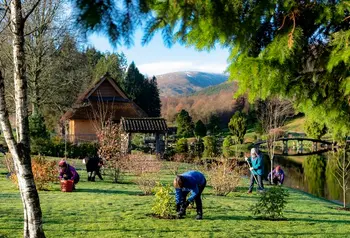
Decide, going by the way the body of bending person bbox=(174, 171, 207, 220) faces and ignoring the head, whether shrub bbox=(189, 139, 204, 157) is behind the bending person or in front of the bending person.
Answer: behind

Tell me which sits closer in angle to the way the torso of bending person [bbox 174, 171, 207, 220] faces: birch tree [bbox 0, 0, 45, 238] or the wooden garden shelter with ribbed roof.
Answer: the birch tree

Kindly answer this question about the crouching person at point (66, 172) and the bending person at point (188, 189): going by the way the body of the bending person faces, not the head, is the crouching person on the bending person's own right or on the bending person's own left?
on the bending person's own right

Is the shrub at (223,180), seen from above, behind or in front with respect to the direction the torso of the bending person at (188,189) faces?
behind

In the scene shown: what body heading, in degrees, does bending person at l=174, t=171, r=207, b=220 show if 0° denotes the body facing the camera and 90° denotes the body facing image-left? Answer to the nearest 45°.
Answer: approximately 45°

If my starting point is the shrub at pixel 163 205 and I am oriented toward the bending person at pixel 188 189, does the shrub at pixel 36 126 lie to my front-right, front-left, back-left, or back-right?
back-left

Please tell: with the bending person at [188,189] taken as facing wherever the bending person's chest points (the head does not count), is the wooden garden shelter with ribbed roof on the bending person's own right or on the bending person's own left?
on the bending person's own right

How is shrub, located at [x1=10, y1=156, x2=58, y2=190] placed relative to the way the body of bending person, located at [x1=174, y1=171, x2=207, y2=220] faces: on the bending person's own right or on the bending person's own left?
on the bending person's own right

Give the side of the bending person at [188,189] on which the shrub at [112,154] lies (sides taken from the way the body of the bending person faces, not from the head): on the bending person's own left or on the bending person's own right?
on the bending person's own right

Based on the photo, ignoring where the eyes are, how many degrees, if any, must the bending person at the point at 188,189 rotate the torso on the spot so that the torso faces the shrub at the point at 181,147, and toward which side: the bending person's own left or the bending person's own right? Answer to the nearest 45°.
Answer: approximately 135° to the bending person's own right

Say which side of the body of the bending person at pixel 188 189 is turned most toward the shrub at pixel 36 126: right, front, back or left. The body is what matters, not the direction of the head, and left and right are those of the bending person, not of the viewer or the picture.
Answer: right
